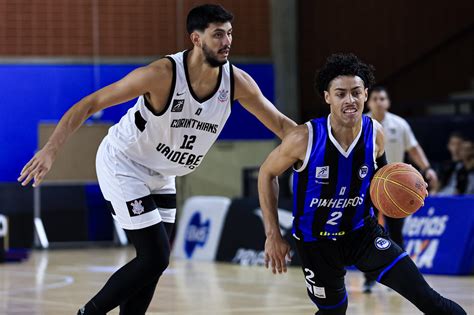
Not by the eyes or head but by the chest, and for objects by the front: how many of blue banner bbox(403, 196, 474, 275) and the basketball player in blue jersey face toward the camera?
2

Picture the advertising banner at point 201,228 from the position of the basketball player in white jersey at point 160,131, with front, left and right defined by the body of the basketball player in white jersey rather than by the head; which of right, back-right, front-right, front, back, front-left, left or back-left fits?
back-left

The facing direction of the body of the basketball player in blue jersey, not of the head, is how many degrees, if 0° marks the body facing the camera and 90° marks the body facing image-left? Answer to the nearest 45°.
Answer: approximately 0°

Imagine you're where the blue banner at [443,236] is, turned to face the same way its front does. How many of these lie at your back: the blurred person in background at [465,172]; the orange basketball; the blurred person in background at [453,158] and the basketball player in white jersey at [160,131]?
2

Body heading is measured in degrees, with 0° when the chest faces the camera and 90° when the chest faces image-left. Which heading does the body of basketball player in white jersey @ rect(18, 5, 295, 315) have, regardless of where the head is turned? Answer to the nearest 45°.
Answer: approximately 315°

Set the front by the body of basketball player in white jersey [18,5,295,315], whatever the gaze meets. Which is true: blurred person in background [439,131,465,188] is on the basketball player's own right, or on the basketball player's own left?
on the basketball player's own left

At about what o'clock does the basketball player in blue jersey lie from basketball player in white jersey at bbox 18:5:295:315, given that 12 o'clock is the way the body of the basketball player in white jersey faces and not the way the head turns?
The basketball player in blue jersey is roughly at 11 o'clock from the basketball player in white jersey.

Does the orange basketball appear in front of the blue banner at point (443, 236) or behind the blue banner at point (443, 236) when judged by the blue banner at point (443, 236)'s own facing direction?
in front

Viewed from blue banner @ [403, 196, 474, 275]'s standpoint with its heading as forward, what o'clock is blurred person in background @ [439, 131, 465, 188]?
The blurred person in background is roughly at 6 o'clock from the blue banner.

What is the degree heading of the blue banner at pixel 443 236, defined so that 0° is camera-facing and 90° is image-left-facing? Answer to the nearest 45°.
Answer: approximately 0°

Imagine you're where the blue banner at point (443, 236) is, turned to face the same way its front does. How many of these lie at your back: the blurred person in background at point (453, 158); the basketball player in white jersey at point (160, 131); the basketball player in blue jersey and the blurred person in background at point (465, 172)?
2

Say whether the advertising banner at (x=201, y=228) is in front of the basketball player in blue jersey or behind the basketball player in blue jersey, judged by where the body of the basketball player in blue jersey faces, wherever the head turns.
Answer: behind
